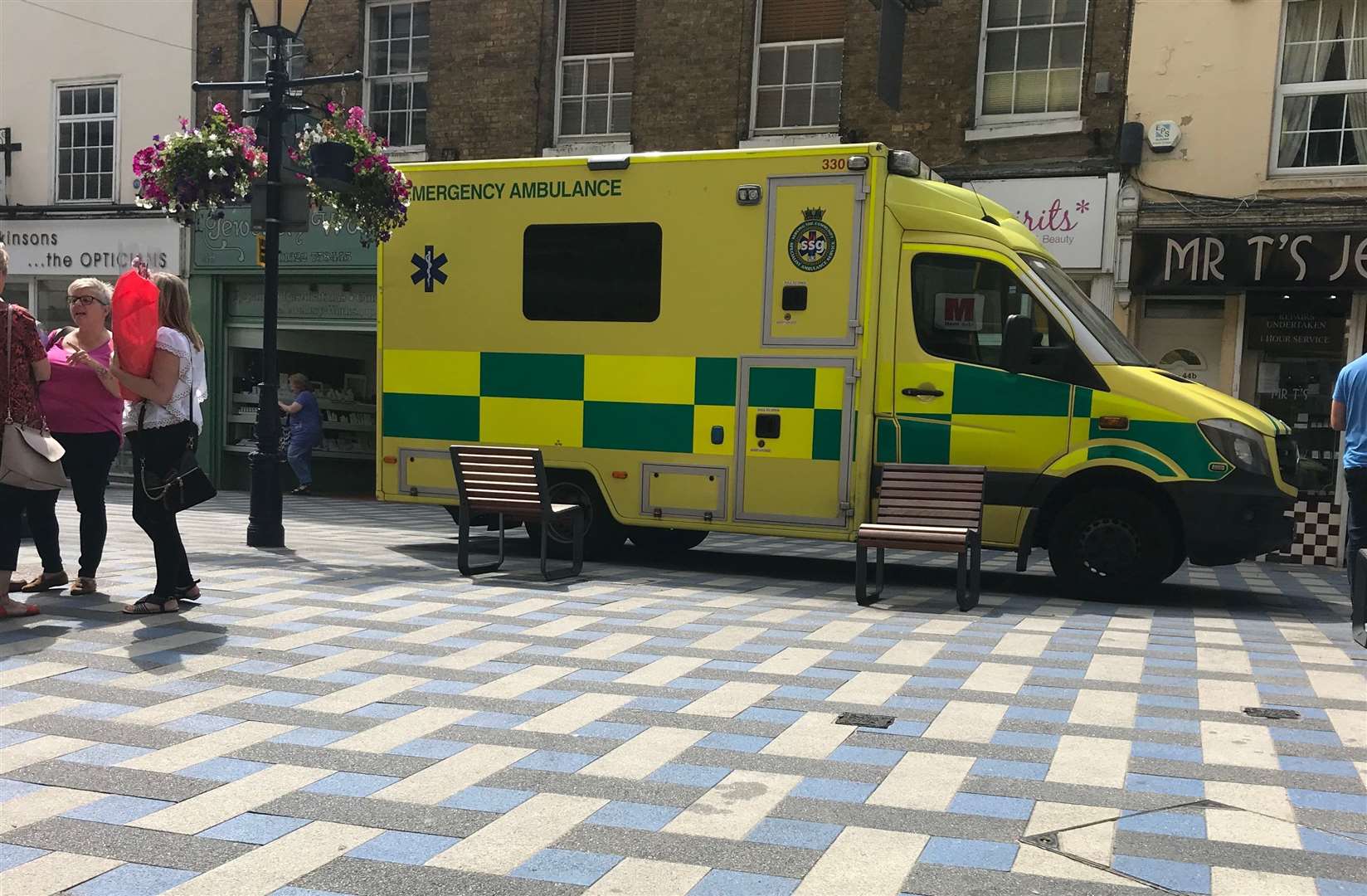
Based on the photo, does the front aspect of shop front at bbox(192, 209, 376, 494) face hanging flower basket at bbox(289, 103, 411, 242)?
yes

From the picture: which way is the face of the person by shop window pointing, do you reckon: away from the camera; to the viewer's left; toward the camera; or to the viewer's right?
to the viewer's left

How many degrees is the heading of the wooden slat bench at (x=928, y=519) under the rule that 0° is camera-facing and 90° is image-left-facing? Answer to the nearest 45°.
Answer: approximately 0°

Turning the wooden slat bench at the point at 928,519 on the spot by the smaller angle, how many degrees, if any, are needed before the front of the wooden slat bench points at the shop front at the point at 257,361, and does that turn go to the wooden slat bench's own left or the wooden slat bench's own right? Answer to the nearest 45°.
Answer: approximately 135° to the wooden slat bench's own right

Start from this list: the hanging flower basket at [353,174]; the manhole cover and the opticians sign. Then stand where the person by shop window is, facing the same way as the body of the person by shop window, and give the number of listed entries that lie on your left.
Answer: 2
